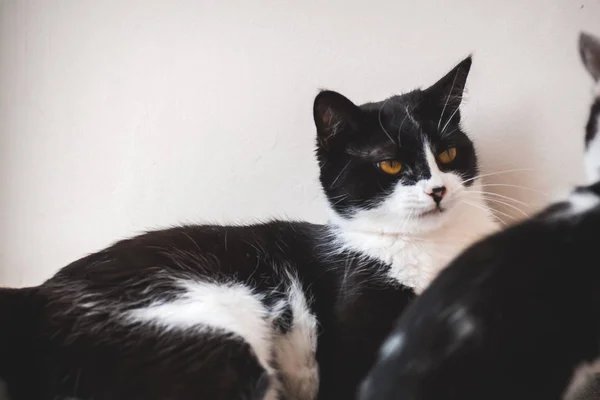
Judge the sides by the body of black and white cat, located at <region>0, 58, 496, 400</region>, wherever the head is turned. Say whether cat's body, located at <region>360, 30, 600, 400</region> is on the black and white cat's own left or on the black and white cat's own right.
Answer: on the black and white cat's own right

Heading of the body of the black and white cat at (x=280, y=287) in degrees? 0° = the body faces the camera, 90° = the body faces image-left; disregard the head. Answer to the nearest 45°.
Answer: approximately 270°

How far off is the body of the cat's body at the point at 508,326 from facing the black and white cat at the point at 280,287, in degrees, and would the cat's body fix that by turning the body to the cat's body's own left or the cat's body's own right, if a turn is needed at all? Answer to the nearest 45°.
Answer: approximately 135° to the cat's body's own left

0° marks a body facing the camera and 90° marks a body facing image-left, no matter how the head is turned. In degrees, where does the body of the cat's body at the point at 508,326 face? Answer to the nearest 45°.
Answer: approximately 270°
